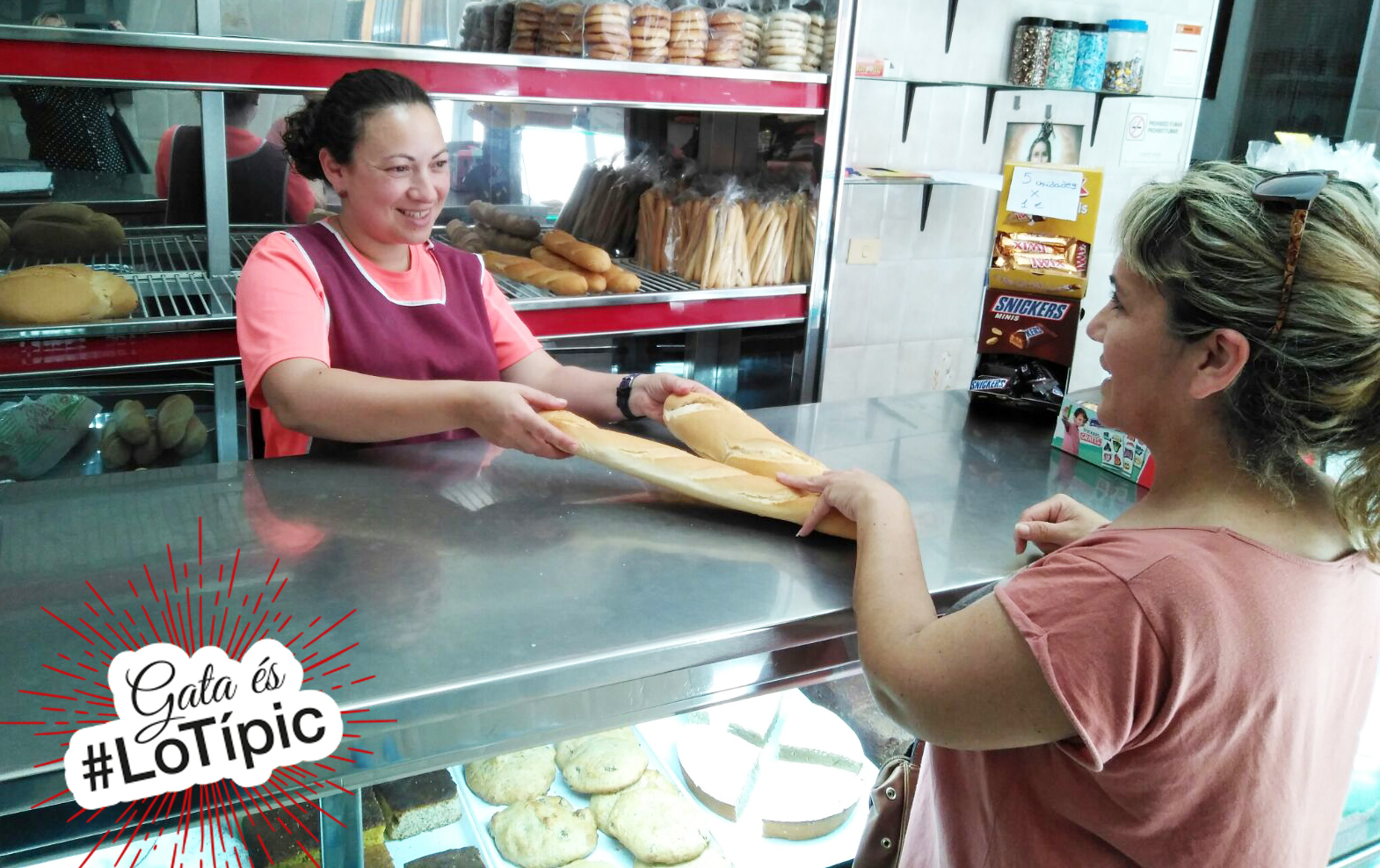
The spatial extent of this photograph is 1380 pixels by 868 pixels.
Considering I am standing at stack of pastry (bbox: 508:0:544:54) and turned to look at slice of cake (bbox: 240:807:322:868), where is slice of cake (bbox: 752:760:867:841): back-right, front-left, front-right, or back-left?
front-left

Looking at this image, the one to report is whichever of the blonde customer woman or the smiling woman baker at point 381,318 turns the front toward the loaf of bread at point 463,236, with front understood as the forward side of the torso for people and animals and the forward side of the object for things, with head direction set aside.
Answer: the blonde customer woman

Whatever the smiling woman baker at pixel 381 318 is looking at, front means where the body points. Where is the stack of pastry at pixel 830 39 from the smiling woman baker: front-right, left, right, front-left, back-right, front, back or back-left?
left

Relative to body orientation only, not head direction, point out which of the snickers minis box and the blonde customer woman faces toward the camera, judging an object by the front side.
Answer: the snickers minis box

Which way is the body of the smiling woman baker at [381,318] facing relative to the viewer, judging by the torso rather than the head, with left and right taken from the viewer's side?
facing the viewer and to the right of the viewer

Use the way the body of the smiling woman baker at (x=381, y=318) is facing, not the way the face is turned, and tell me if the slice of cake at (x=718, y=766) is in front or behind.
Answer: in front

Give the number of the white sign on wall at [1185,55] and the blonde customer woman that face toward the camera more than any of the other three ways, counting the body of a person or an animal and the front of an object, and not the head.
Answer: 1

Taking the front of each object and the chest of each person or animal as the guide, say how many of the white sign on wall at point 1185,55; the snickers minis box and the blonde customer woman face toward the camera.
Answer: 2

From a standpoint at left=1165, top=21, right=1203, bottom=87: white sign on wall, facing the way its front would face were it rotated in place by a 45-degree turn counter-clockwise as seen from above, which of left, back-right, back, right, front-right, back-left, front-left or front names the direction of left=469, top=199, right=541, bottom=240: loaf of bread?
right

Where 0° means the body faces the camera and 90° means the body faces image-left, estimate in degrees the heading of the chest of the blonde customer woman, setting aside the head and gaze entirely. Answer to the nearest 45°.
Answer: approximately 135°

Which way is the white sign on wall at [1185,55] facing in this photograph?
toward the camera

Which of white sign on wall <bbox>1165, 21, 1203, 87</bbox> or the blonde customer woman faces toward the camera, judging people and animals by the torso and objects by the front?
the white sign on wall

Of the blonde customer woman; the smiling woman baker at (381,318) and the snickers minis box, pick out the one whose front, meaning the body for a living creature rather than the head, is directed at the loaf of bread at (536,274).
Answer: the blonde customer woman

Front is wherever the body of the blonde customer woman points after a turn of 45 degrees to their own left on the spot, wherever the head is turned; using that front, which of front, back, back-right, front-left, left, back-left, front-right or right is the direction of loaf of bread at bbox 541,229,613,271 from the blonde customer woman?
front-right

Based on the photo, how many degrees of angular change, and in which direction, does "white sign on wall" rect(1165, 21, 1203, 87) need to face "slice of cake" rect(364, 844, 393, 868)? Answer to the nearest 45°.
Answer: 0° — it already faces it

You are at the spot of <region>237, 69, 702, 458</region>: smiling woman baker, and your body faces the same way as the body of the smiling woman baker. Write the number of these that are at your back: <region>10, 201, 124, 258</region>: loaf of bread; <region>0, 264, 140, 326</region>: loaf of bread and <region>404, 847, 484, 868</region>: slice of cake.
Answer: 2

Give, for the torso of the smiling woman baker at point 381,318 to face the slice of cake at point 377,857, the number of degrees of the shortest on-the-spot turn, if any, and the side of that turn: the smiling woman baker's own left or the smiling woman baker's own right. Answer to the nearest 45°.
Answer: approximately 45° to the smiling woman baker's own right

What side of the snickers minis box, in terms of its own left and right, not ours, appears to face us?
front

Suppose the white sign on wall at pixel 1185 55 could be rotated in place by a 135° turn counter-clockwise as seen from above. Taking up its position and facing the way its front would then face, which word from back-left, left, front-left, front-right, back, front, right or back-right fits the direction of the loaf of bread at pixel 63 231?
back

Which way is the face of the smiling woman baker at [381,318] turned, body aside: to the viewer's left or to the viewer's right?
to the viewer's right
